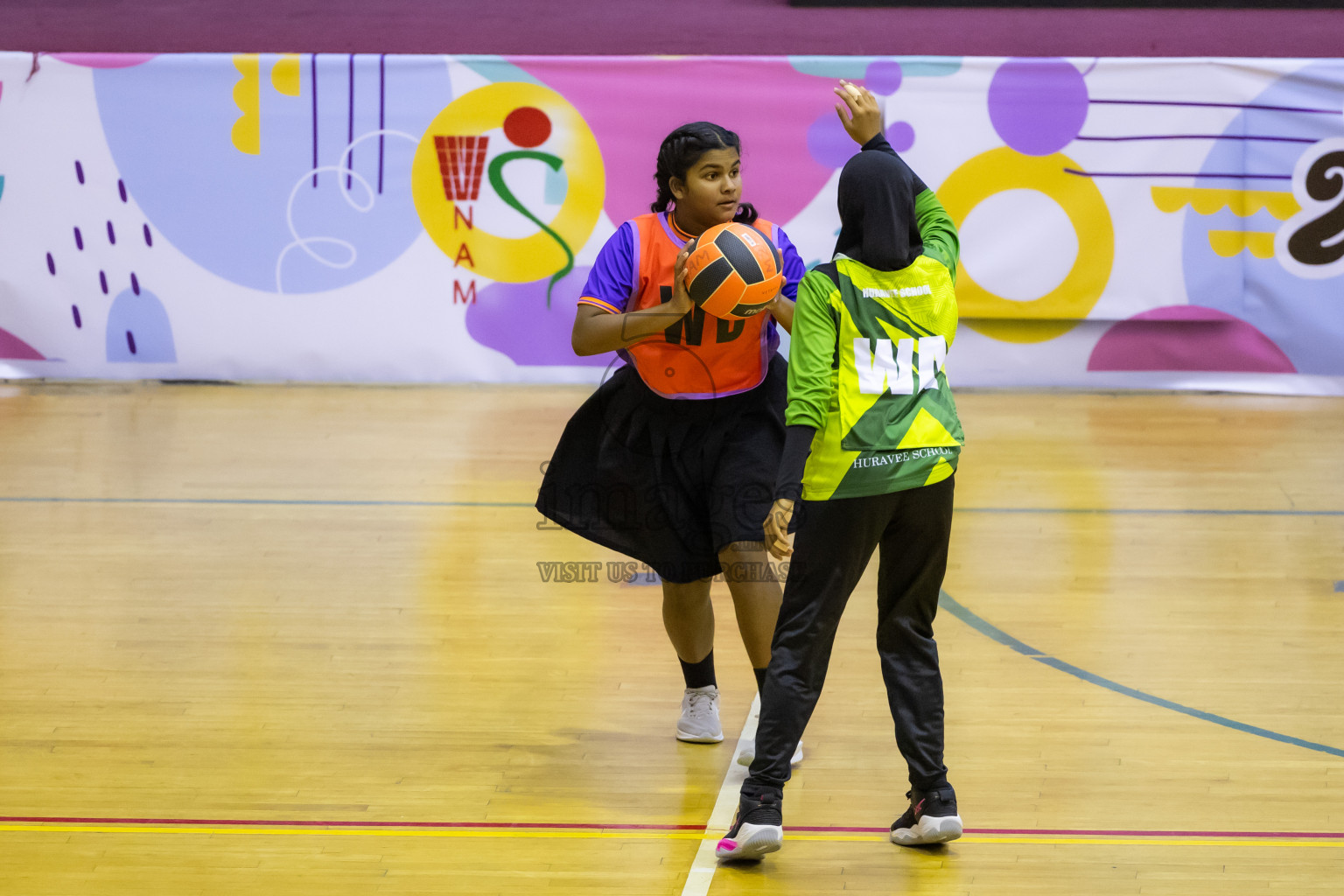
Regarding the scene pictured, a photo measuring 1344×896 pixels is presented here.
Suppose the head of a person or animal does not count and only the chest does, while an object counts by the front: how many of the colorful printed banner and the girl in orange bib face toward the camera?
2

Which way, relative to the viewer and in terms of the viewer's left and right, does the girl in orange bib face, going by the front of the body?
facing the viewer

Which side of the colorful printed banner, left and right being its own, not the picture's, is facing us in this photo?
front

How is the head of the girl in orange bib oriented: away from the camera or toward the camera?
toward the camera

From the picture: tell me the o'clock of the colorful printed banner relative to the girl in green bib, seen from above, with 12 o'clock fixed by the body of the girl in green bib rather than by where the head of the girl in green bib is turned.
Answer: The colorful printed banner is roughly at 1 o'clock from the girl in green bib.

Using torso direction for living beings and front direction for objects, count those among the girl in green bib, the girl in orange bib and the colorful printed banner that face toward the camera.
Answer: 2

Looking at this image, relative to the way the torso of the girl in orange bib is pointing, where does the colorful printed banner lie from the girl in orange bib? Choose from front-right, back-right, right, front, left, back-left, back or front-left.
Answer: back

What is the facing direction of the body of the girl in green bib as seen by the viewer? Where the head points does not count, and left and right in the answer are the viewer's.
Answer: facing away from the viewer and to the left of the viewer

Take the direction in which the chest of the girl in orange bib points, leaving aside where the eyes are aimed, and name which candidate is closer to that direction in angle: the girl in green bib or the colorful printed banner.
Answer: the girl in green bib

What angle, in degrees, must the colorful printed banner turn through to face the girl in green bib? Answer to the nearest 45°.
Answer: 0° — it already faces them

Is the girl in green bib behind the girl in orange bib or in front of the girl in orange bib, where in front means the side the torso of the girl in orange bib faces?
in front

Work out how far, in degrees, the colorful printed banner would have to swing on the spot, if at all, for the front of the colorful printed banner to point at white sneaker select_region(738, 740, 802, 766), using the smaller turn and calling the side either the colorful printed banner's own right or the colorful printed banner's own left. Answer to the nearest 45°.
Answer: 0° — it already faces it

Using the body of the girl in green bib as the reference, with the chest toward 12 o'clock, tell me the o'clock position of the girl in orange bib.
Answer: The girl in orange bib is roughly at 12 o'clock from the girl in green bib.
